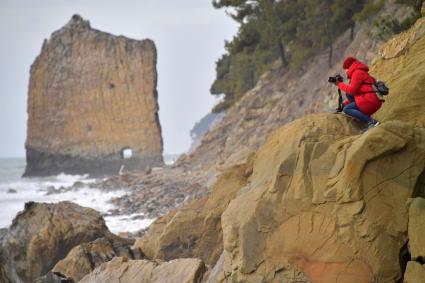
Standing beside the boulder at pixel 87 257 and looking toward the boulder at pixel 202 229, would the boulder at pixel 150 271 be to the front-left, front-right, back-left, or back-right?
front-right

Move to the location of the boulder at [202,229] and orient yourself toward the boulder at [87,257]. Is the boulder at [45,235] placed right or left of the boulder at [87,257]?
right

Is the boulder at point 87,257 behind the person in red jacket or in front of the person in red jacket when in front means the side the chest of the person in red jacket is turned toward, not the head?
in front

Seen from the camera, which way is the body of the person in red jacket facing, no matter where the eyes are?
to the viewer's left

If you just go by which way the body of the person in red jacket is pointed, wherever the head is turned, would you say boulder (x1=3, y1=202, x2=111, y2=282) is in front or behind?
in front

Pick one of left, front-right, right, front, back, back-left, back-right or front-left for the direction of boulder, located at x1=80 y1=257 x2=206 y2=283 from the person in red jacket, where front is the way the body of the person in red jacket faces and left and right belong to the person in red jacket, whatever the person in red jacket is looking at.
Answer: front
